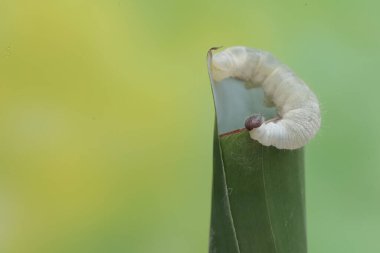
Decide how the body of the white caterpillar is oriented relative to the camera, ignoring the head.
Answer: to the viewer's left
